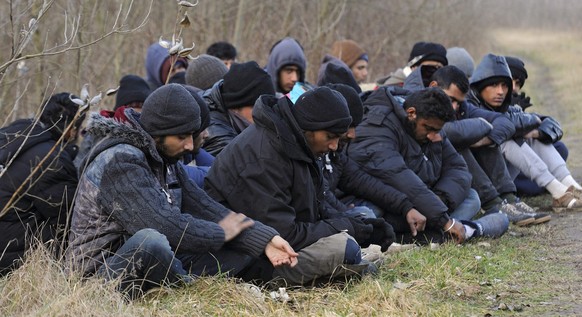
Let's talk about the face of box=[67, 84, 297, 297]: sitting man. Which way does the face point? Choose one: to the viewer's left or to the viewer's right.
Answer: to the viewer's right

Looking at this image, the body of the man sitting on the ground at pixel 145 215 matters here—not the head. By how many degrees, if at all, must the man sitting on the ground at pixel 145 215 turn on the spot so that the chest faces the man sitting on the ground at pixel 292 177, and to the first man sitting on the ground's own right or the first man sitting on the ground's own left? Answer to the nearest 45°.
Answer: approximately 90° to the first man sitting on the ground's own left

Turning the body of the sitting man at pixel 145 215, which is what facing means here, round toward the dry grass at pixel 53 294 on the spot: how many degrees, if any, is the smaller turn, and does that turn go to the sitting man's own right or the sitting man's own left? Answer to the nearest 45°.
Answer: approximately 90° to the sitting man's own right

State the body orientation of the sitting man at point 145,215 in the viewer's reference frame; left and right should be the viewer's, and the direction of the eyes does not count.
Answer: facing the viewer and to the right of the viewer
